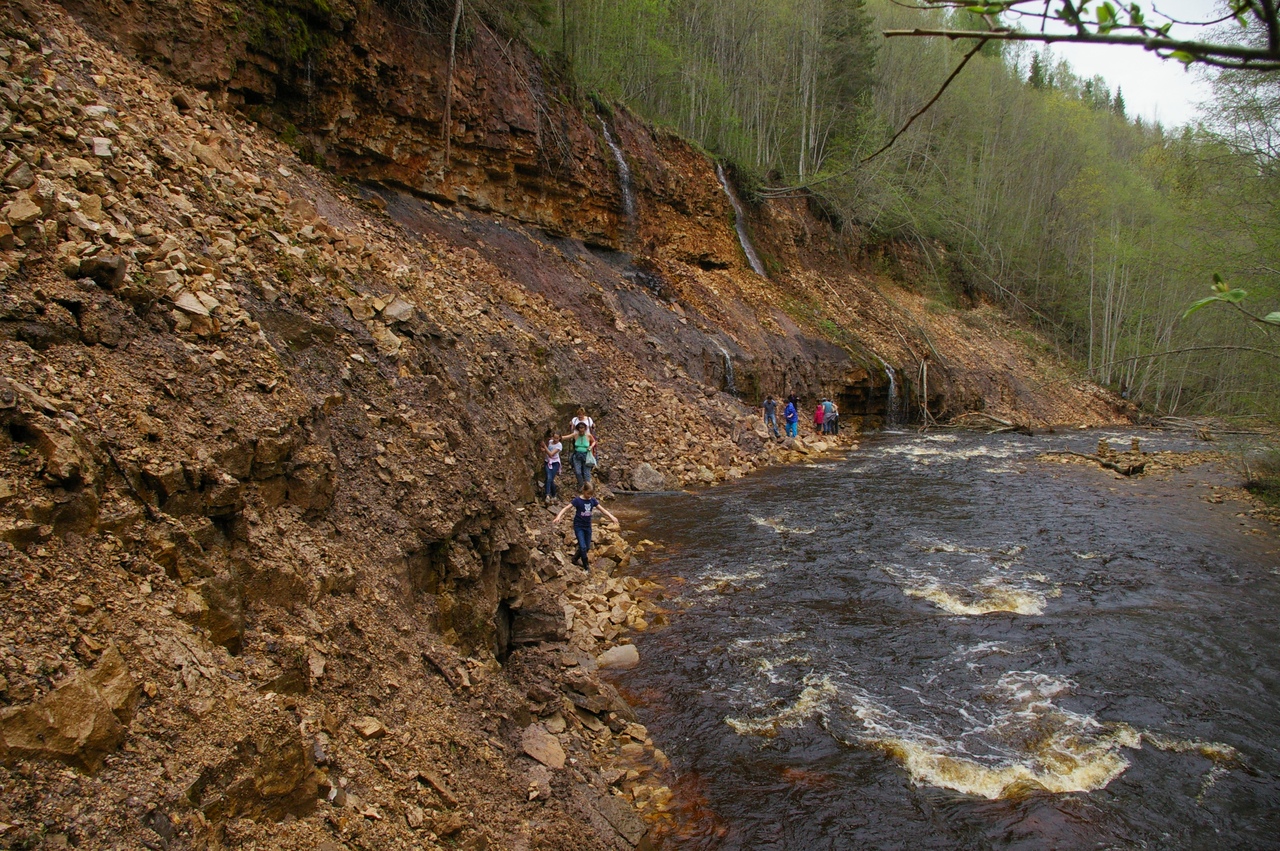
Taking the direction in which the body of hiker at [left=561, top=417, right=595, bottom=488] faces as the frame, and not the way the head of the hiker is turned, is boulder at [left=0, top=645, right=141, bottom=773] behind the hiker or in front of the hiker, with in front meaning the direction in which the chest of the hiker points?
in front

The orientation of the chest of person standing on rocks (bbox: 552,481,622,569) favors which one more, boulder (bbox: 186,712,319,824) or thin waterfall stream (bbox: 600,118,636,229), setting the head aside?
the boulder

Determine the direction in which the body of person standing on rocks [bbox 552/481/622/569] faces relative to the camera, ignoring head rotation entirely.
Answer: toward the camera

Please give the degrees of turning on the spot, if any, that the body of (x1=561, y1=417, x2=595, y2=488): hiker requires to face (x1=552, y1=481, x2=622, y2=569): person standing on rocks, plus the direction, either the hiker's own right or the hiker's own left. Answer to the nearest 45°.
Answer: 0° — they already face them

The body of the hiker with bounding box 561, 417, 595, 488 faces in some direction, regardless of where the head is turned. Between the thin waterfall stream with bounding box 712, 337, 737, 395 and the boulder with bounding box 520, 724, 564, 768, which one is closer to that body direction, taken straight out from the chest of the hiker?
the boulder

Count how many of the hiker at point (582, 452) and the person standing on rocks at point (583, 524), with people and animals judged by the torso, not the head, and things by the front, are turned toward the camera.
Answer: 2

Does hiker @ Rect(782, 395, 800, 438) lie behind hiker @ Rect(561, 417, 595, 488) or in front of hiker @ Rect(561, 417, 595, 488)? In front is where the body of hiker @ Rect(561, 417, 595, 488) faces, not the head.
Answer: behind

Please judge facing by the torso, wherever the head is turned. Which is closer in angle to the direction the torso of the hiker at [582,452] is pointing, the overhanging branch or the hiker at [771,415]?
the overhanging branch

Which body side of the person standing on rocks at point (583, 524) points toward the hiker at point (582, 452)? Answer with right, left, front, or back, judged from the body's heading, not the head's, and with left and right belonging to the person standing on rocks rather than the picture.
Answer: back

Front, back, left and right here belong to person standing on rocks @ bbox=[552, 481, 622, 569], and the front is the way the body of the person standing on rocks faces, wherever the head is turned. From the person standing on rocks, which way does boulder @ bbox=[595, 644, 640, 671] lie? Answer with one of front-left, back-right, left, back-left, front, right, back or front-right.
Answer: front

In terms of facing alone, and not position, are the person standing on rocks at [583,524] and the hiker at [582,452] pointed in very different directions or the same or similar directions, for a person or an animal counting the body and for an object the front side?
same or similar directions

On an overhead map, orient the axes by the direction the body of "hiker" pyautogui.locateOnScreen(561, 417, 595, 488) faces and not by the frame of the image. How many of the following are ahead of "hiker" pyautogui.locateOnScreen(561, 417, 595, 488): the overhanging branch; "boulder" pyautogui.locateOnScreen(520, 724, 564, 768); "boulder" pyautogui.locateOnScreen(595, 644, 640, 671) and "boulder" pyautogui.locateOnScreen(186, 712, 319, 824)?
4

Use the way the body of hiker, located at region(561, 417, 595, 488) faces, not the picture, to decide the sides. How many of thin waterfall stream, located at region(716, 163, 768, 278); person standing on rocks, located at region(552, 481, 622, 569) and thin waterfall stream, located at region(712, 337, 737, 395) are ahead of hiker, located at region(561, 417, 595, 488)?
1
